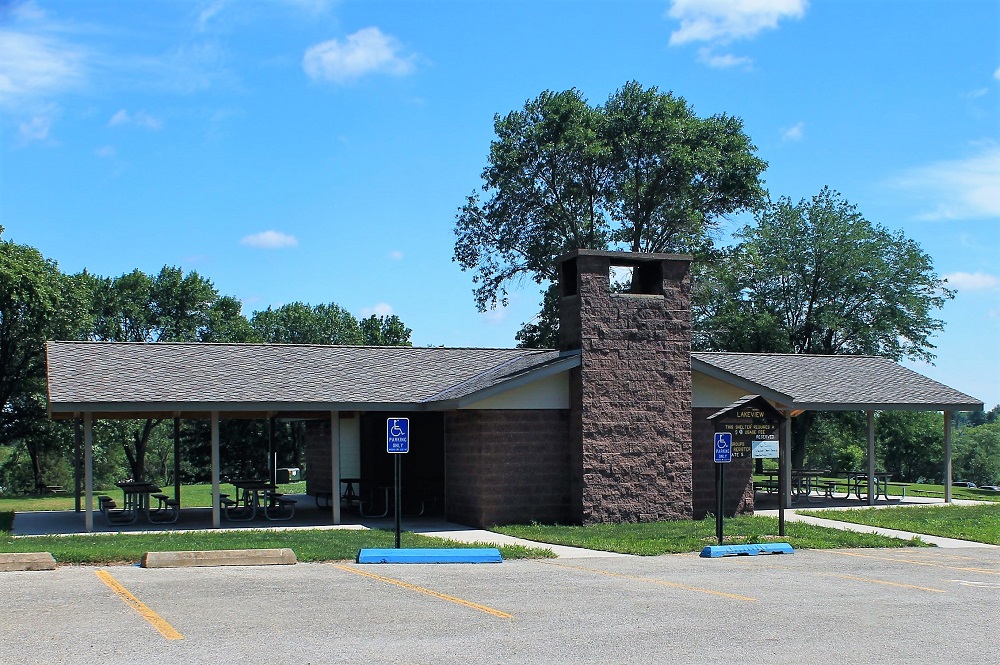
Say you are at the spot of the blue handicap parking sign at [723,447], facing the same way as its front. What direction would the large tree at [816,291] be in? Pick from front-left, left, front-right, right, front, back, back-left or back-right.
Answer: back

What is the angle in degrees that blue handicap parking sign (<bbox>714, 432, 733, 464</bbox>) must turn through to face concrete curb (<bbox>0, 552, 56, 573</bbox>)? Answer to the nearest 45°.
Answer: approximately 45° to its right

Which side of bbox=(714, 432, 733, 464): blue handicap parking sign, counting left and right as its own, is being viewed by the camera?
front

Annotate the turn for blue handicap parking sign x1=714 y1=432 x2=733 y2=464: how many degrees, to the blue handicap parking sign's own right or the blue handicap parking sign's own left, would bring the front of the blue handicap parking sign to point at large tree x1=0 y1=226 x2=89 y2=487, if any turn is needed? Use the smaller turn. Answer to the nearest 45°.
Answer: approximately 135° to the blue handicap parking sign's own right

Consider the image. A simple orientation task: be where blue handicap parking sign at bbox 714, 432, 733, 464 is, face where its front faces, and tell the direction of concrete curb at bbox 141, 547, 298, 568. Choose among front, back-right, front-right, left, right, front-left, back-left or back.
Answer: front-right

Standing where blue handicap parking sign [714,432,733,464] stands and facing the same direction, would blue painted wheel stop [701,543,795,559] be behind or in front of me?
in front

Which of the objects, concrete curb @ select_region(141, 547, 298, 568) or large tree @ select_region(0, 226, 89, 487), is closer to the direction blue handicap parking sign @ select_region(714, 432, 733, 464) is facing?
the concrete curb

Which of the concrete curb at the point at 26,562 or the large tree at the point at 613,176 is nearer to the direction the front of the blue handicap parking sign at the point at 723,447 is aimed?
the concrete curb

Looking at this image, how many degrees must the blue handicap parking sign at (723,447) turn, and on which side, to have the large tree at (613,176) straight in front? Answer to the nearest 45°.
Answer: approximately 180°

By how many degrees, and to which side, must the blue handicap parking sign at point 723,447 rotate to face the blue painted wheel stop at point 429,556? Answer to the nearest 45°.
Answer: approximately 45° to its right
